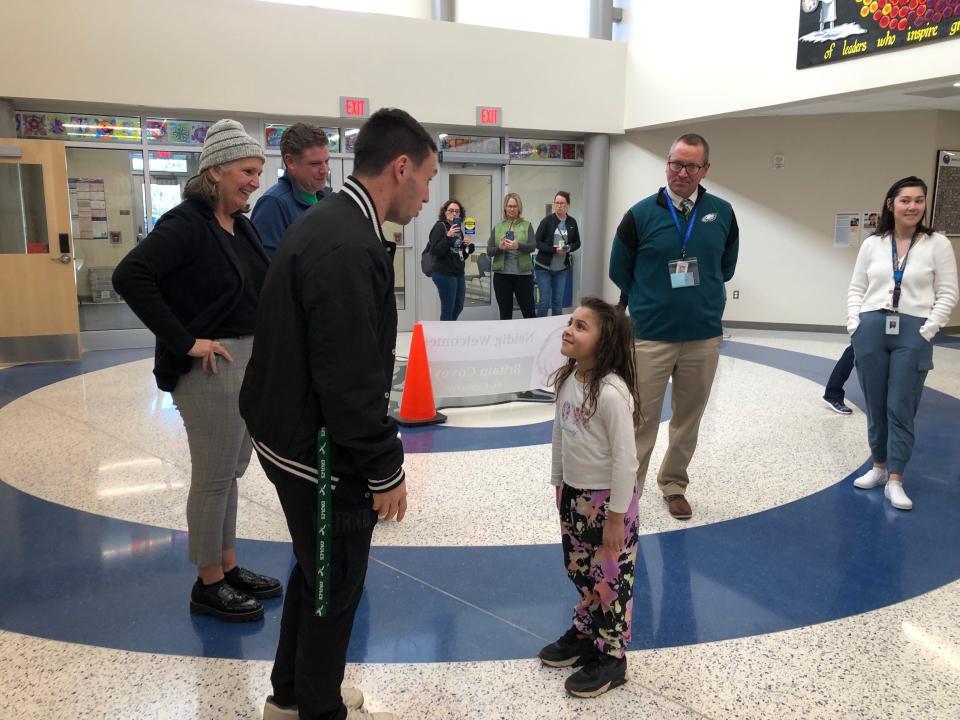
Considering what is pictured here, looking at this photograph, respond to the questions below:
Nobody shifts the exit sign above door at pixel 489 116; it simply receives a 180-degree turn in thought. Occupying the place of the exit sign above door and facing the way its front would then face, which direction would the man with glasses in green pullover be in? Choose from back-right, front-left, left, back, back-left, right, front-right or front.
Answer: back

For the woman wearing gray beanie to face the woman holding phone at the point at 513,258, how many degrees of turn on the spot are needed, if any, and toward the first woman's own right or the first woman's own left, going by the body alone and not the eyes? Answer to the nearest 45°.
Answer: approximately 45° to the first woman's own left

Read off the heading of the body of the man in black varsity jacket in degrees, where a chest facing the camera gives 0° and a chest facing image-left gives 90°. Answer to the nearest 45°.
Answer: approximately 270°

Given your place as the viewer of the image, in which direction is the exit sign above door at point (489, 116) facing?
facing the viewer

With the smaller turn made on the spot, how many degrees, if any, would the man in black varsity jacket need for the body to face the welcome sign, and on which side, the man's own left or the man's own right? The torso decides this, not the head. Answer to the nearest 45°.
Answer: approximately 90° to the man's own left

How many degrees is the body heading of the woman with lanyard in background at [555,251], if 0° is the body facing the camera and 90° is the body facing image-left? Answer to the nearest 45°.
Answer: approximately 0°

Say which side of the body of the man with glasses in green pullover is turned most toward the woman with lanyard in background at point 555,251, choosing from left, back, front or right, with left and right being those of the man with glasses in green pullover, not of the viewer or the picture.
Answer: back

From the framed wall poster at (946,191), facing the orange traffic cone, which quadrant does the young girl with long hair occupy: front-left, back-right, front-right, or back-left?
front-left

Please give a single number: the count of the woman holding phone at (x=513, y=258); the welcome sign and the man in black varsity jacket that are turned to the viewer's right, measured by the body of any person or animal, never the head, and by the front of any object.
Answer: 1

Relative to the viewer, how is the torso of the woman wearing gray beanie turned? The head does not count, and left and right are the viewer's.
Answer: facing to the right of the viewer

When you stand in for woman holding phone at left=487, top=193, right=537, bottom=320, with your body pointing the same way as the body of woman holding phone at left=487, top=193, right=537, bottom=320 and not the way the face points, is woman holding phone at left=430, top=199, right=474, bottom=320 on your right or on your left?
on your right

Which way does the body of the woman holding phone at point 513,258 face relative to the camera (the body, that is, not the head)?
toward the camera

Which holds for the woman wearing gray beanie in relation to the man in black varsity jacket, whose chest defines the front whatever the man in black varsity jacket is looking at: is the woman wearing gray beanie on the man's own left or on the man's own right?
on the man's own left
